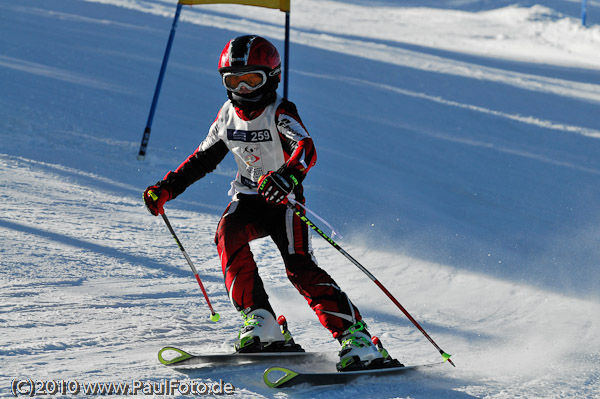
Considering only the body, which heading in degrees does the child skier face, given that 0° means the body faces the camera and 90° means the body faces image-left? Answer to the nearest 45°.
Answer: approximately 45°
